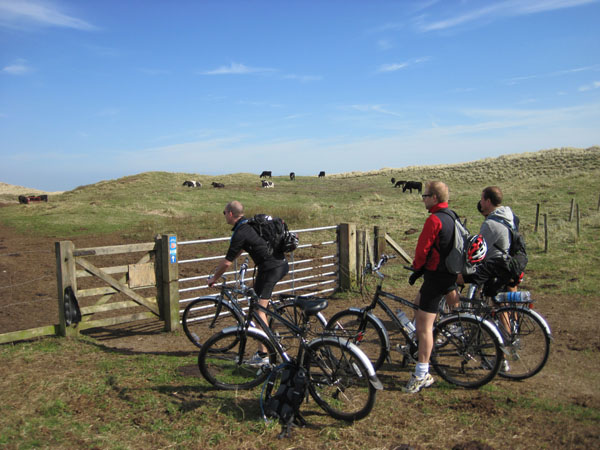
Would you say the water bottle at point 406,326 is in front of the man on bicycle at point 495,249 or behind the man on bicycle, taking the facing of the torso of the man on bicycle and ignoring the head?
in front

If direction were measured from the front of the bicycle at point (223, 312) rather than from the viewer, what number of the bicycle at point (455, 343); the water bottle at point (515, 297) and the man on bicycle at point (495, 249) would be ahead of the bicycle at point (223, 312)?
0

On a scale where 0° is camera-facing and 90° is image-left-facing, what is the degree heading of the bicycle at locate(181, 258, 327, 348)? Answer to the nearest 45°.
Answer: approximately 90°

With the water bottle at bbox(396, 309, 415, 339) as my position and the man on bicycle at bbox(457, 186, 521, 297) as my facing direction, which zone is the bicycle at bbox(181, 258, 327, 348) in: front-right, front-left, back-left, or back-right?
back-left

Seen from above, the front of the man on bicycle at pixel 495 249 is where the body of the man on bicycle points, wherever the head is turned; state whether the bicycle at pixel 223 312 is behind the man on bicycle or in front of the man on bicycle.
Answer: in front

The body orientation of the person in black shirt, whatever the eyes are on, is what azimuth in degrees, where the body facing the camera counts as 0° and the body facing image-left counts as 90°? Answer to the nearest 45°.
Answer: approximately 90°

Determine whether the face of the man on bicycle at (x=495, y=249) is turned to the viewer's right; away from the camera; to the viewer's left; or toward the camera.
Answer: to the viewer's left

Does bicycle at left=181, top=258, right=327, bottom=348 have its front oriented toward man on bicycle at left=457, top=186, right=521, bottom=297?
no

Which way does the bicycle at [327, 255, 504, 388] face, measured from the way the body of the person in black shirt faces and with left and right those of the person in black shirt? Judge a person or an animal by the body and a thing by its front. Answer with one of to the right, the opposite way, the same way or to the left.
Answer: the same way

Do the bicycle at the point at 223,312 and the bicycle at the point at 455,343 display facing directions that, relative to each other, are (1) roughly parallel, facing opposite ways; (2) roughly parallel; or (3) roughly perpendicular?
roughly parallel

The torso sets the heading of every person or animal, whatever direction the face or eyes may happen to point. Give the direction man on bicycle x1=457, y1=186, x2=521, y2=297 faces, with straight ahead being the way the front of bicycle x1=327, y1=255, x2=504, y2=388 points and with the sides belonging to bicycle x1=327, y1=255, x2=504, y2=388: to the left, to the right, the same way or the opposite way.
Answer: the same way

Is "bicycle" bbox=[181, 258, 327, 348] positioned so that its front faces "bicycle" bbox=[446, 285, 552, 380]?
no

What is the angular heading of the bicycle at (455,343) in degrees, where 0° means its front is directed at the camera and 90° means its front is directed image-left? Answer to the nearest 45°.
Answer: approximately 90°
